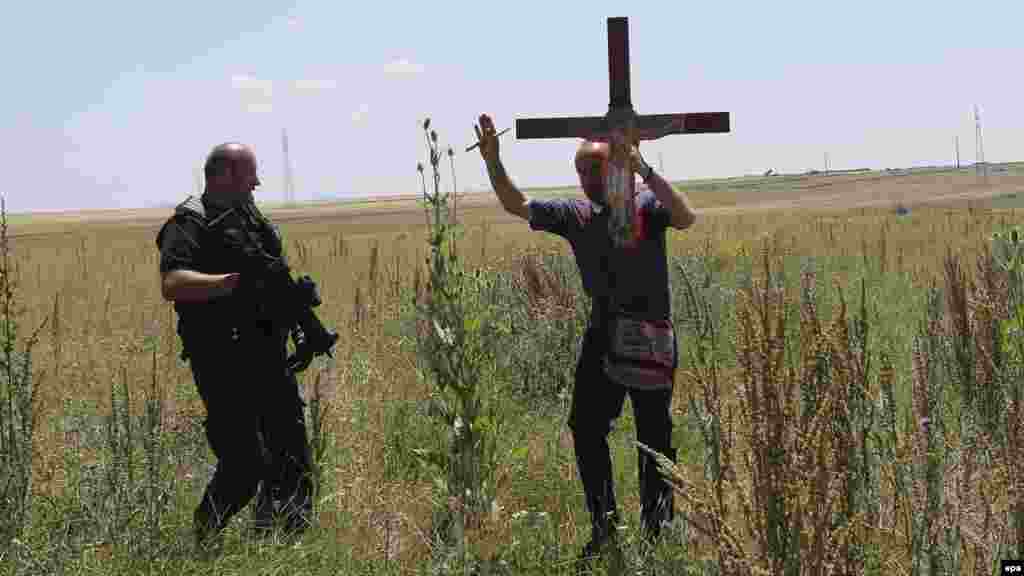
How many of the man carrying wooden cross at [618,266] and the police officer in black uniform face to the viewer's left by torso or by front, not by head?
0

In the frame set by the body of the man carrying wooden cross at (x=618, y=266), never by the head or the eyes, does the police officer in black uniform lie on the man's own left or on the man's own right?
on the man's own right

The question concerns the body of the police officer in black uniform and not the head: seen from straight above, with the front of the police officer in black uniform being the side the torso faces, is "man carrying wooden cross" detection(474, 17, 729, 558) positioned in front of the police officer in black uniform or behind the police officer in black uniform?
in front

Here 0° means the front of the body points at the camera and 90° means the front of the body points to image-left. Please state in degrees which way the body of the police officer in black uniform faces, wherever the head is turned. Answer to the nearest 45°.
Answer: approximately 315°
